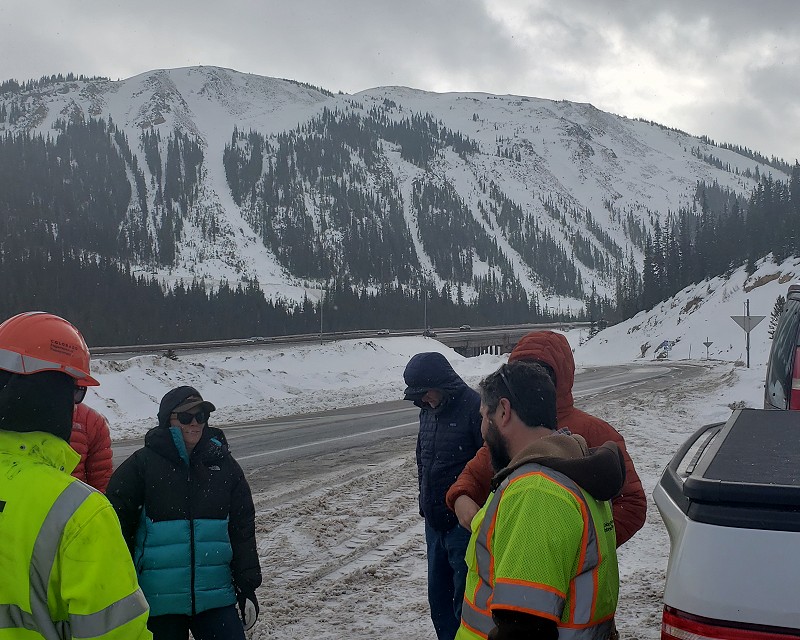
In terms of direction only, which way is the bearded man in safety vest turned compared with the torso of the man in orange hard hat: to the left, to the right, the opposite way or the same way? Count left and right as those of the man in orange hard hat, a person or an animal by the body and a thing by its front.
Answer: to the left

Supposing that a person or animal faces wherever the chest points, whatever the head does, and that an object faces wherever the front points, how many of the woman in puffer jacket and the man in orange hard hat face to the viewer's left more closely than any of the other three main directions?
0

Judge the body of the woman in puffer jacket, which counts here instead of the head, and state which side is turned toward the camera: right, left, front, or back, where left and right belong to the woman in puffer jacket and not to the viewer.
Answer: front

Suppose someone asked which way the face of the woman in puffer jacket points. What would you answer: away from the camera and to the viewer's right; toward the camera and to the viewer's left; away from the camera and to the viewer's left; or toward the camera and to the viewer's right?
toward the camera and to the viewer's right

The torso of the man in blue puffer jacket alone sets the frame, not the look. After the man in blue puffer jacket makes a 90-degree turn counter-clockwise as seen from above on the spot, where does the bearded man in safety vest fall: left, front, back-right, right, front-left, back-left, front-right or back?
front-right

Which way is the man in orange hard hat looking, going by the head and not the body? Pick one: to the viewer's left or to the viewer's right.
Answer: to the viewer's right

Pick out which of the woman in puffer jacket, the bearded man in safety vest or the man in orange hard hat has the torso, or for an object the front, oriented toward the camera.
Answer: the woman in puffer jacket

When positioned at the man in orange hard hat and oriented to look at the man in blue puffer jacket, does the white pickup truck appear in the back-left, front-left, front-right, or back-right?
front-right

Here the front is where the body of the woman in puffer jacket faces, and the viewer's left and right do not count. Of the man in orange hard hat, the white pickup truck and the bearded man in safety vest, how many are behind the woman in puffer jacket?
0

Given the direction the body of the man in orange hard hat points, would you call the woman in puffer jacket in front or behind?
in front

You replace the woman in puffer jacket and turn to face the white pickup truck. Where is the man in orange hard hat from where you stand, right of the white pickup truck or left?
right

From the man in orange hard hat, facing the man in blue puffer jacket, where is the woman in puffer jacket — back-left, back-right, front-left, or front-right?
front-left

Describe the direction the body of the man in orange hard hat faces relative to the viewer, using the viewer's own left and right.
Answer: facing away from the viewer and to the right of the viewer

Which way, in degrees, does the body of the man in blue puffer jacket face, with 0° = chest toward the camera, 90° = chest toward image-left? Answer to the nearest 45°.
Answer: approximately 45°

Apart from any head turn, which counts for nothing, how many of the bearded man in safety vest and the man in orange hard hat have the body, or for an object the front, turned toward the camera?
0

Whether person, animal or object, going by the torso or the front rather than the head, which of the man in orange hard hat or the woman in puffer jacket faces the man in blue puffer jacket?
the man in orange hard hat

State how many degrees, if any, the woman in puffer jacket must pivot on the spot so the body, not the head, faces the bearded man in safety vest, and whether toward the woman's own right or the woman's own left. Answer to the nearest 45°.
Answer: approximately 45° to the woman's own left
